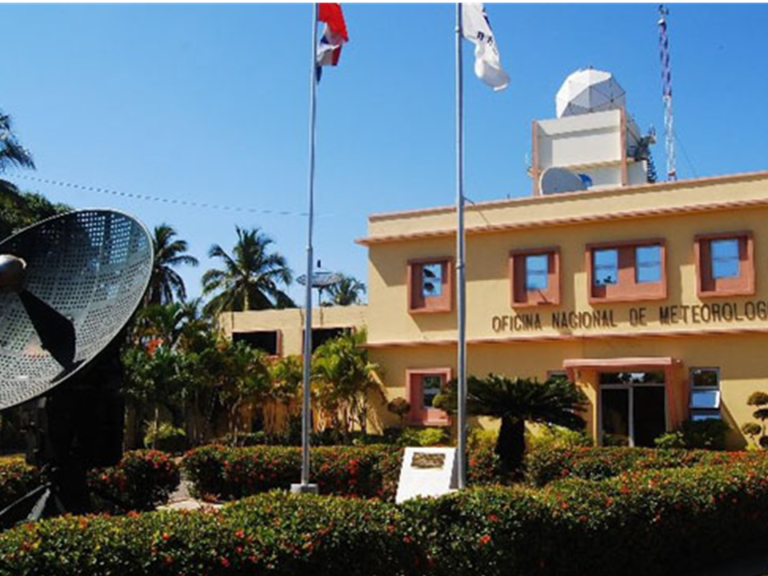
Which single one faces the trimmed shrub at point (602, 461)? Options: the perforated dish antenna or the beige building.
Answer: the beige building

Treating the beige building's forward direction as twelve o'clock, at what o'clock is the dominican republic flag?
The dominican republic flag is roughly at 1 o'clock from the beige building.

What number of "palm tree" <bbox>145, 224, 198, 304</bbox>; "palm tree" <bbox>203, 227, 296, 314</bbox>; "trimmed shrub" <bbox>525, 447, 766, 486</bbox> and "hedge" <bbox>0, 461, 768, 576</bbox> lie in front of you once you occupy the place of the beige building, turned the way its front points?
2

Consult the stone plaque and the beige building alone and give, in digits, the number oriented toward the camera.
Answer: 2

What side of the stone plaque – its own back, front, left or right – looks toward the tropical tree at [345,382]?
back

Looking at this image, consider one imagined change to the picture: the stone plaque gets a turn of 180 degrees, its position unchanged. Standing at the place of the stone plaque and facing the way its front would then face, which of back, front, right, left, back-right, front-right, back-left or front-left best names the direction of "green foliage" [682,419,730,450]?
front-right

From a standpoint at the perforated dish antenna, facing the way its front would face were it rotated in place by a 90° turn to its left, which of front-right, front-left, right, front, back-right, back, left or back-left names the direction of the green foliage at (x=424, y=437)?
left

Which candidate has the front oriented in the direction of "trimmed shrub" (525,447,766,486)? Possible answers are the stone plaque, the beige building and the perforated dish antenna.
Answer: the beige building

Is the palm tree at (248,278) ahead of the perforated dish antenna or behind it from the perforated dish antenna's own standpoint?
behind
